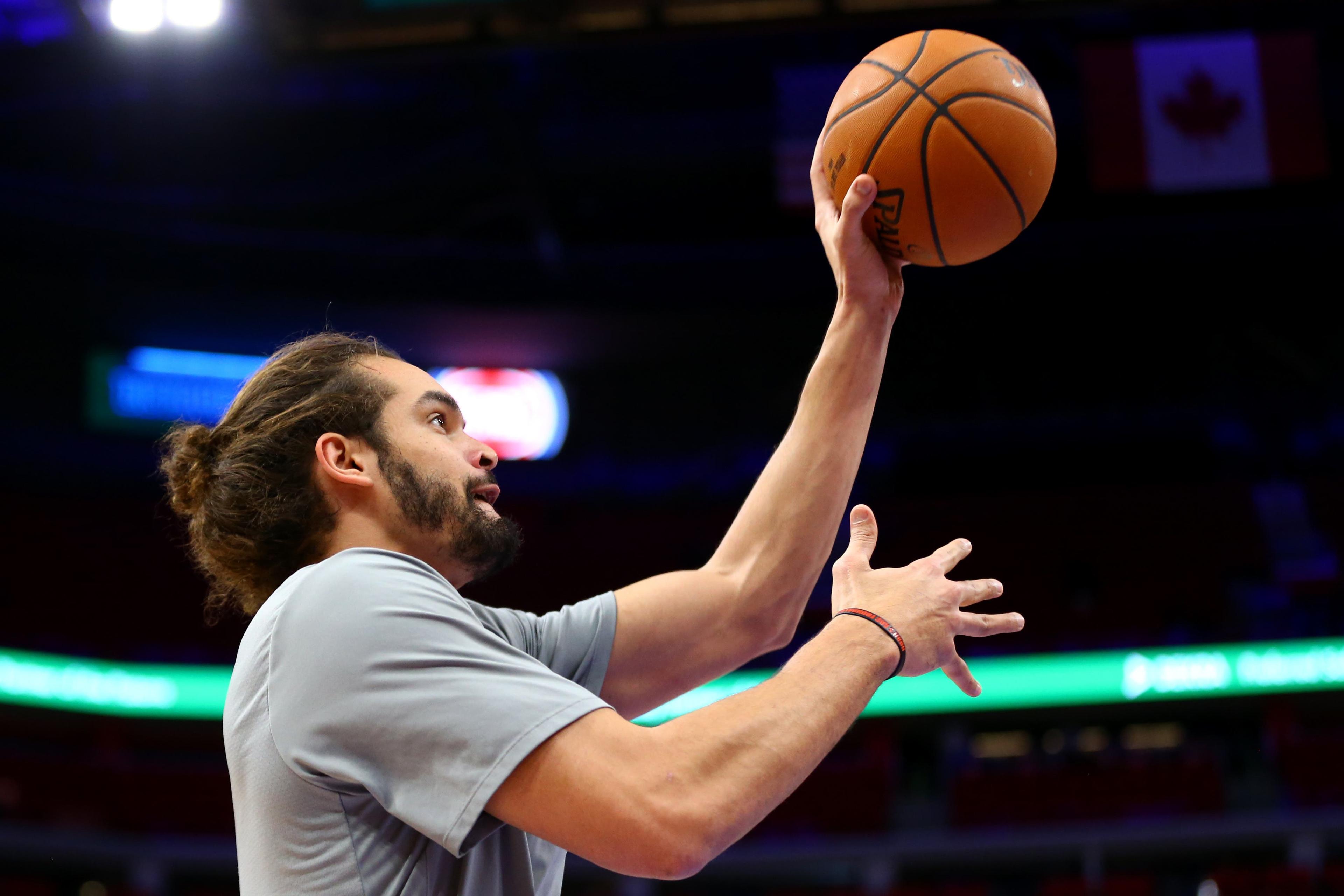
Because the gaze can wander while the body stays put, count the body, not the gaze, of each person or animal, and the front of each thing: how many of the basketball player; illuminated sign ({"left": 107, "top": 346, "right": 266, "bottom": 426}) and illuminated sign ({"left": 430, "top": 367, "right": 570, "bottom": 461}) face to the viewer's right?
1

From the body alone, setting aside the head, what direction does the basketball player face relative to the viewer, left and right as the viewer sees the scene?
facing to the right of the viewer

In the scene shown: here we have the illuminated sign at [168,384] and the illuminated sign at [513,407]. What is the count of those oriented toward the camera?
2

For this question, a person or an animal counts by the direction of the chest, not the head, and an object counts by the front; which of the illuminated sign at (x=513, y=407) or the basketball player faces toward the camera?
the illuminated sign

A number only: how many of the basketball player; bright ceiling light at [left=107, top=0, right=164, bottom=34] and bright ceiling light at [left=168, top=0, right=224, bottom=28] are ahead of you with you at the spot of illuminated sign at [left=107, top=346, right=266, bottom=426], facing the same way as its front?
3

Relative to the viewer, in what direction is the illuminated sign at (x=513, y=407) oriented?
toward the camera

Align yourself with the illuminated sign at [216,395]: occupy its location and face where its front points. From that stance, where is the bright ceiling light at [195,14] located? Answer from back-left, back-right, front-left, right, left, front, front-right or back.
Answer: front

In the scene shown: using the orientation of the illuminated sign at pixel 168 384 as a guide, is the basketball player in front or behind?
in front

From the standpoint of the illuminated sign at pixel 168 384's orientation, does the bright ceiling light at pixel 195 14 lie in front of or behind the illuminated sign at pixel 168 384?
in front

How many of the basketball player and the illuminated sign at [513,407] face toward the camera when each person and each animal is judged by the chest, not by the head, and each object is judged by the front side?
1

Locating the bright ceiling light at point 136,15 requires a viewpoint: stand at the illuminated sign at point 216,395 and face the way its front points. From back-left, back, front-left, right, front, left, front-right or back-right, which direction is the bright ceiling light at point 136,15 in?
front

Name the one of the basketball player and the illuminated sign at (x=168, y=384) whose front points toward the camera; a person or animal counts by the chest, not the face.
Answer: the illuminated sign

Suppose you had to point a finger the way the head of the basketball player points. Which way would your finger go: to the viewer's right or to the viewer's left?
to the viewer's right

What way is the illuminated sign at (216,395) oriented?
toward the camera
